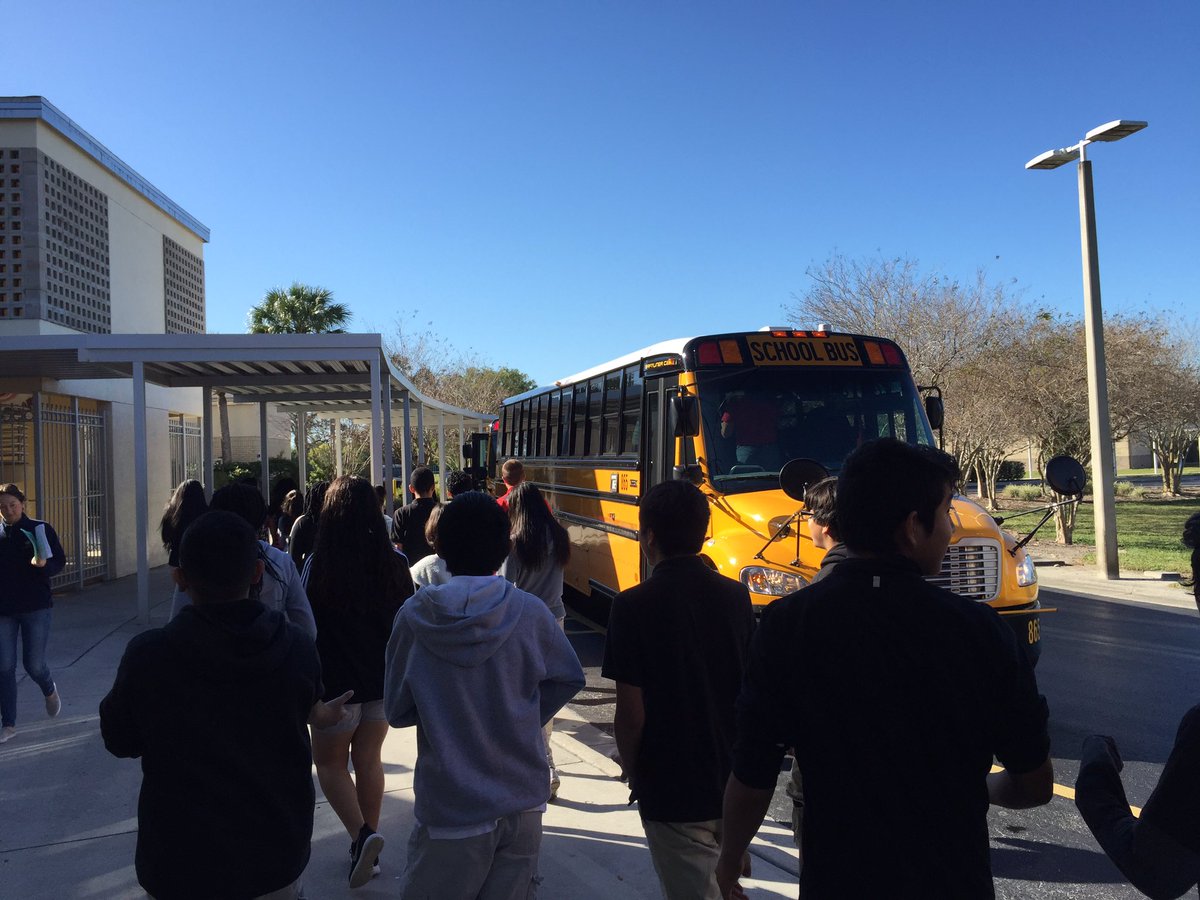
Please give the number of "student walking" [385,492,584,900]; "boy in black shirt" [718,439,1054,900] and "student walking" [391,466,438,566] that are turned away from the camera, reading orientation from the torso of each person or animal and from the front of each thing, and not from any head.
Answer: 3

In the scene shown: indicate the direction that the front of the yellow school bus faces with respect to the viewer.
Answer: facing the viewer and to the right of the viewer

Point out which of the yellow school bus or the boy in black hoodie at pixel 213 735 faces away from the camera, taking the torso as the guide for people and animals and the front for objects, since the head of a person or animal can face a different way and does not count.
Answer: the boy in black hoodie

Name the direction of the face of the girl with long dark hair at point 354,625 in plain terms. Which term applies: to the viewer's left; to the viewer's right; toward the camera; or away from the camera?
away from the camera

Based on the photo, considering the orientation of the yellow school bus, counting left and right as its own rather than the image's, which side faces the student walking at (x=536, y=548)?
right

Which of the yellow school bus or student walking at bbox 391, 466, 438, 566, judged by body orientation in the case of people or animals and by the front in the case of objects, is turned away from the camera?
the student walking

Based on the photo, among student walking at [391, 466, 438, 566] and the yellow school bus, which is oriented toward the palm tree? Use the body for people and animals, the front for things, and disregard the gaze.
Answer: the student walking

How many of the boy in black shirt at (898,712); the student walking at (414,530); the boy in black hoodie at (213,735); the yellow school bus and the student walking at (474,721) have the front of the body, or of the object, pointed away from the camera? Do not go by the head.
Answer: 4

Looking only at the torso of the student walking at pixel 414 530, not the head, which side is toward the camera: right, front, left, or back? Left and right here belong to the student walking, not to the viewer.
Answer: back

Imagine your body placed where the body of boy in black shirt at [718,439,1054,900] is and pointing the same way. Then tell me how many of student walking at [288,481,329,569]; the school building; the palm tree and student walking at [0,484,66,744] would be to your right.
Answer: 0

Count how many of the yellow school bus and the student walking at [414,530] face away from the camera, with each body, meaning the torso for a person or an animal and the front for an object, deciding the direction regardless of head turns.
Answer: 1

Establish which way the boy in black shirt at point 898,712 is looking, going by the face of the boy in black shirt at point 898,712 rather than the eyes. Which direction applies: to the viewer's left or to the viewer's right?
to the viewer's right

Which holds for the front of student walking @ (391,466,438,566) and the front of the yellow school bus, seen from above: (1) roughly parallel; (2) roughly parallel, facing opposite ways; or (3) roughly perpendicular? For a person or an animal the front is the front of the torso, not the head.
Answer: roughly parallel, facing opposite ways

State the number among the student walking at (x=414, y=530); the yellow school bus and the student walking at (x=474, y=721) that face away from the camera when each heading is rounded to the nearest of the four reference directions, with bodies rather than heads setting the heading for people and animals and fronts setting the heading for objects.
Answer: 2

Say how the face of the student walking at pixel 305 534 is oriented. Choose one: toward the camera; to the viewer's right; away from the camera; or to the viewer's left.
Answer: away from the camera

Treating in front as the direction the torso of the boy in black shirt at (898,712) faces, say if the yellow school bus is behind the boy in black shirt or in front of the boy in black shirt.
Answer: in front

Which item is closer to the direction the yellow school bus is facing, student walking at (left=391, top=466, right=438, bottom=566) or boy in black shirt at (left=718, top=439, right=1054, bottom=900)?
the boy in black shirt

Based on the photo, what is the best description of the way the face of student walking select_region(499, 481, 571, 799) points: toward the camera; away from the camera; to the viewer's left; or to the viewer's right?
away from the camera

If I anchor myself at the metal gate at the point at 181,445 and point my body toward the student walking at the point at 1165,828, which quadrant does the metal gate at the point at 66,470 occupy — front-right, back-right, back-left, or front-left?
front-right

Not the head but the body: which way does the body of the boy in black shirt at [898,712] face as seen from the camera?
away from the camera

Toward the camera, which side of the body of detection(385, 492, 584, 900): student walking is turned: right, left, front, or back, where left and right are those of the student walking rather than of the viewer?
back

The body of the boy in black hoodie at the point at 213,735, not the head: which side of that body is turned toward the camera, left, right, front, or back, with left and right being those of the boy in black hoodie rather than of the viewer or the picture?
back

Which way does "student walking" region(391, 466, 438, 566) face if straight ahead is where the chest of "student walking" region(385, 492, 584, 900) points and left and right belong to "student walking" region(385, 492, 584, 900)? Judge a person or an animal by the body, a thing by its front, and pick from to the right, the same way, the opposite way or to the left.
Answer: the same way

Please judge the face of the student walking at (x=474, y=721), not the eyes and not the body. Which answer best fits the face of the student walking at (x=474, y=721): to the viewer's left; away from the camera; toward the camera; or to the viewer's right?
away from the camera
